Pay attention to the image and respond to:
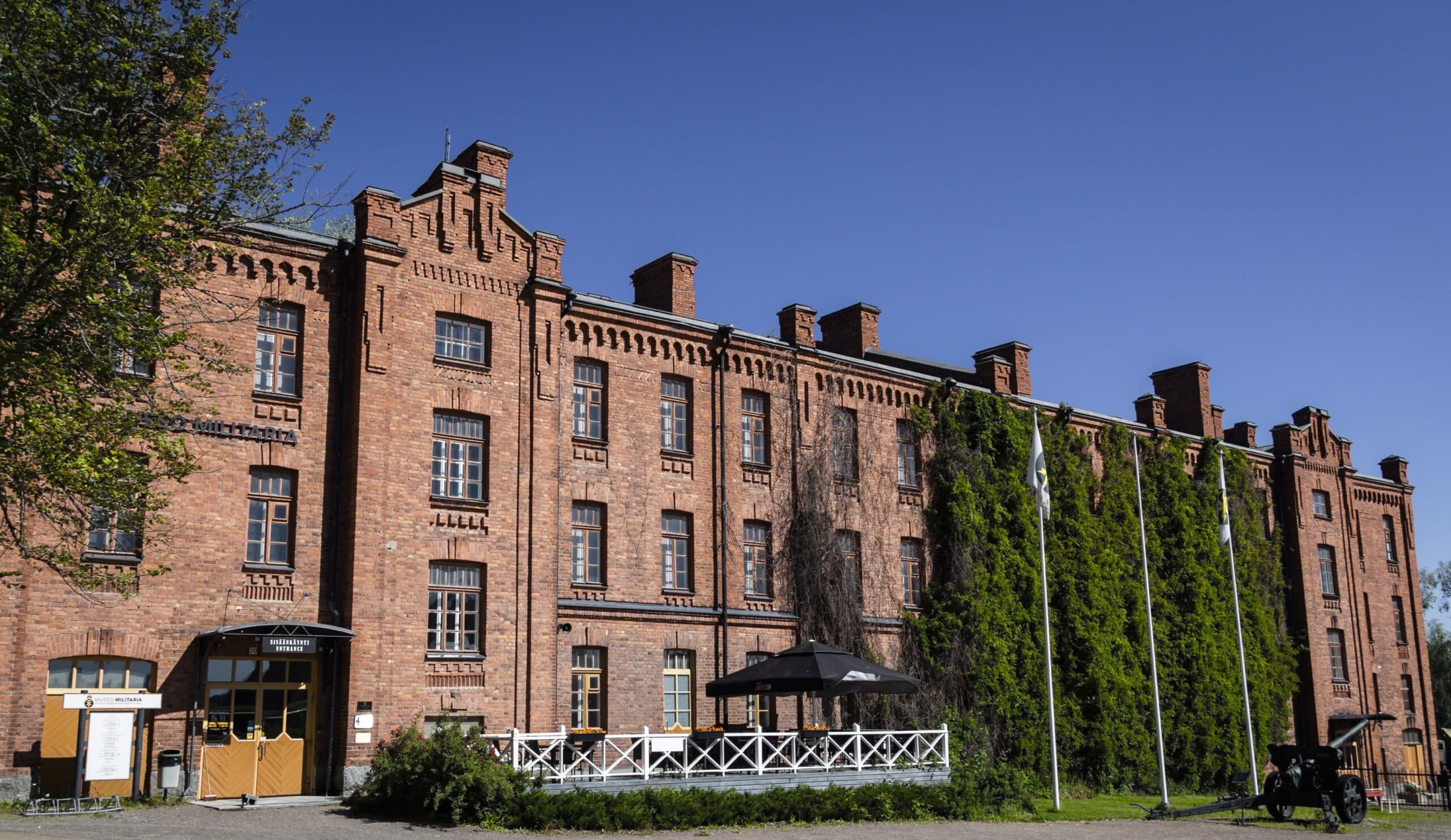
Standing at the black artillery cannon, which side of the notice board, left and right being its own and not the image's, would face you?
left

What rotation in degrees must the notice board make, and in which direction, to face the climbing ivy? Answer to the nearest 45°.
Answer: approximately 90° to its left

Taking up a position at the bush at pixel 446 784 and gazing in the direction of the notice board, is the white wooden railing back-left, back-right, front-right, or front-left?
back-right

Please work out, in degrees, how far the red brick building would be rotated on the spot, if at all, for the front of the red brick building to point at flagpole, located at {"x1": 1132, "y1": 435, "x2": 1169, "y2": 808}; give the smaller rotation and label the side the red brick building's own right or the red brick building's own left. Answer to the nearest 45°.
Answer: approximately 90° to the red brick building's own left

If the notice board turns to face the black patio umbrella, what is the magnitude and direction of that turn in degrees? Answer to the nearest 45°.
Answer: approximately 90° to its left

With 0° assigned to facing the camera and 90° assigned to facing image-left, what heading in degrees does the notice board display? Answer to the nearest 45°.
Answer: approximately 0°

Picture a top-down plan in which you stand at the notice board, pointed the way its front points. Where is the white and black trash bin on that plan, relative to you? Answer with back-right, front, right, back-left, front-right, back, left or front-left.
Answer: back-left

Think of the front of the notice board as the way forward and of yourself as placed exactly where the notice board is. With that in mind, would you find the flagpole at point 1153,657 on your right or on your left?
on your left

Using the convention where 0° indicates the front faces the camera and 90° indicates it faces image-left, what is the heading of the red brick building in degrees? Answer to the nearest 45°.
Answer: approximately 315°

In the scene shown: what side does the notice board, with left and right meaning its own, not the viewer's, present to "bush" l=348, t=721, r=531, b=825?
left
